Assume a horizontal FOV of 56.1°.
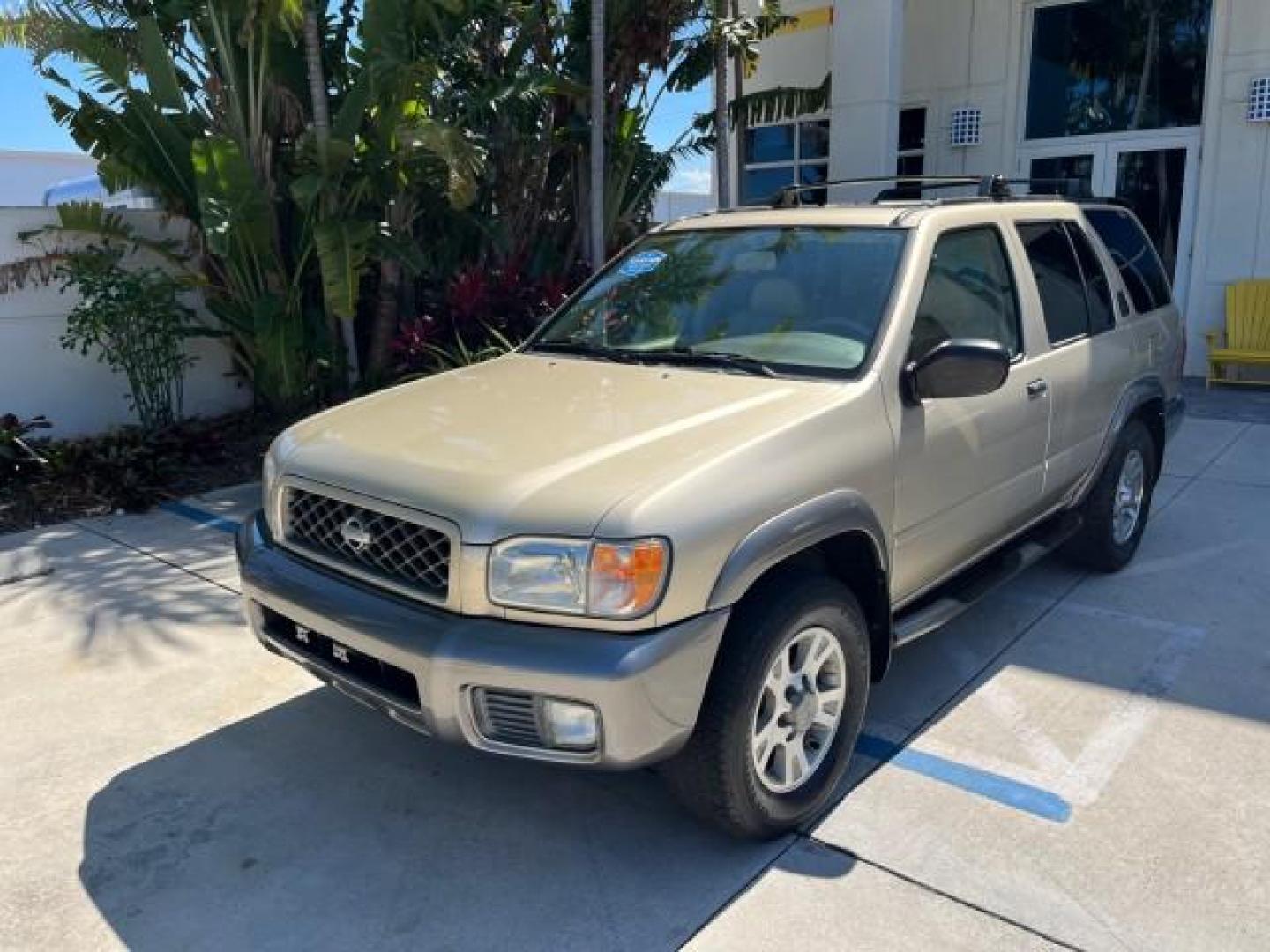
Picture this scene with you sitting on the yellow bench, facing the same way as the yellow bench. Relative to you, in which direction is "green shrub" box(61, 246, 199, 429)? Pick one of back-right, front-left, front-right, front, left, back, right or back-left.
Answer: front-right

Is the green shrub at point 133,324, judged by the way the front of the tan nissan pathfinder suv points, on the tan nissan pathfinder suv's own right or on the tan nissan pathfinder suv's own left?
on the tan nissan pathfinder suv's own right

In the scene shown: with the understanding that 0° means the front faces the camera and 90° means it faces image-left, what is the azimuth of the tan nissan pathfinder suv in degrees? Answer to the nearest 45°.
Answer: approximately 45°

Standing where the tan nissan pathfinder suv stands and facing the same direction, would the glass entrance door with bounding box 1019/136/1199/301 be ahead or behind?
behind

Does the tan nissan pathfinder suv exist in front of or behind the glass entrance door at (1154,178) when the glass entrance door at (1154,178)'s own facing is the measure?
in front

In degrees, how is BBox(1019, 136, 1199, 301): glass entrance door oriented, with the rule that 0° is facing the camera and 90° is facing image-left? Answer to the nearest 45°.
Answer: approximately 0°

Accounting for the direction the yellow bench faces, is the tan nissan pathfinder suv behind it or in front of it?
in front

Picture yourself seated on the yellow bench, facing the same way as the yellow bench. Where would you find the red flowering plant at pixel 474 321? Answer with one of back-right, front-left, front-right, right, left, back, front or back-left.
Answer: front-right

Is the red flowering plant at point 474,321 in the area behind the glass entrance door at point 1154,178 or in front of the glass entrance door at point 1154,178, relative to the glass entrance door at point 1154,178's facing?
in front
